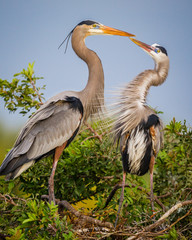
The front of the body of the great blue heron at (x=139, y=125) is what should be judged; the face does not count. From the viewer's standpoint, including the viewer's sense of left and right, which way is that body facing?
facing the viewer and to the left of the viewer

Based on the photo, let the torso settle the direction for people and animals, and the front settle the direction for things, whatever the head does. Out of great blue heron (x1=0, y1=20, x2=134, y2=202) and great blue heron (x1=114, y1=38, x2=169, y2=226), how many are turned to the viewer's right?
1

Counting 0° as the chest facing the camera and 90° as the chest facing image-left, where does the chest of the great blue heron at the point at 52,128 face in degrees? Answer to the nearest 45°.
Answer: approximately 270°

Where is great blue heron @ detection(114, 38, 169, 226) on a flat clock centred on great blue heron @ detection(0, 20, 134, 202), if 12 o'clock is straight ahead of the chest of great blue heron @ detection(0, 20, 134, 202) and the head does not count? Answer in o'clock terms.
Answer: great blue heron @ detection(114, 38, 169, 226) is roughly at 1 o'clock from great blue heron @ detection(0, 20, 134, 202).

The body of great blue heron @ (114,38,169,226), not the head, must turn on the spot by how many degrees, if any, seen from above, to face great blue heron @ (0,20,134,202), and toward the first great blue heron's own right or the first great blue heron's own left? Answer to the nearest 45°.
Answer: approximately 45° to the first great blue heron's own right
